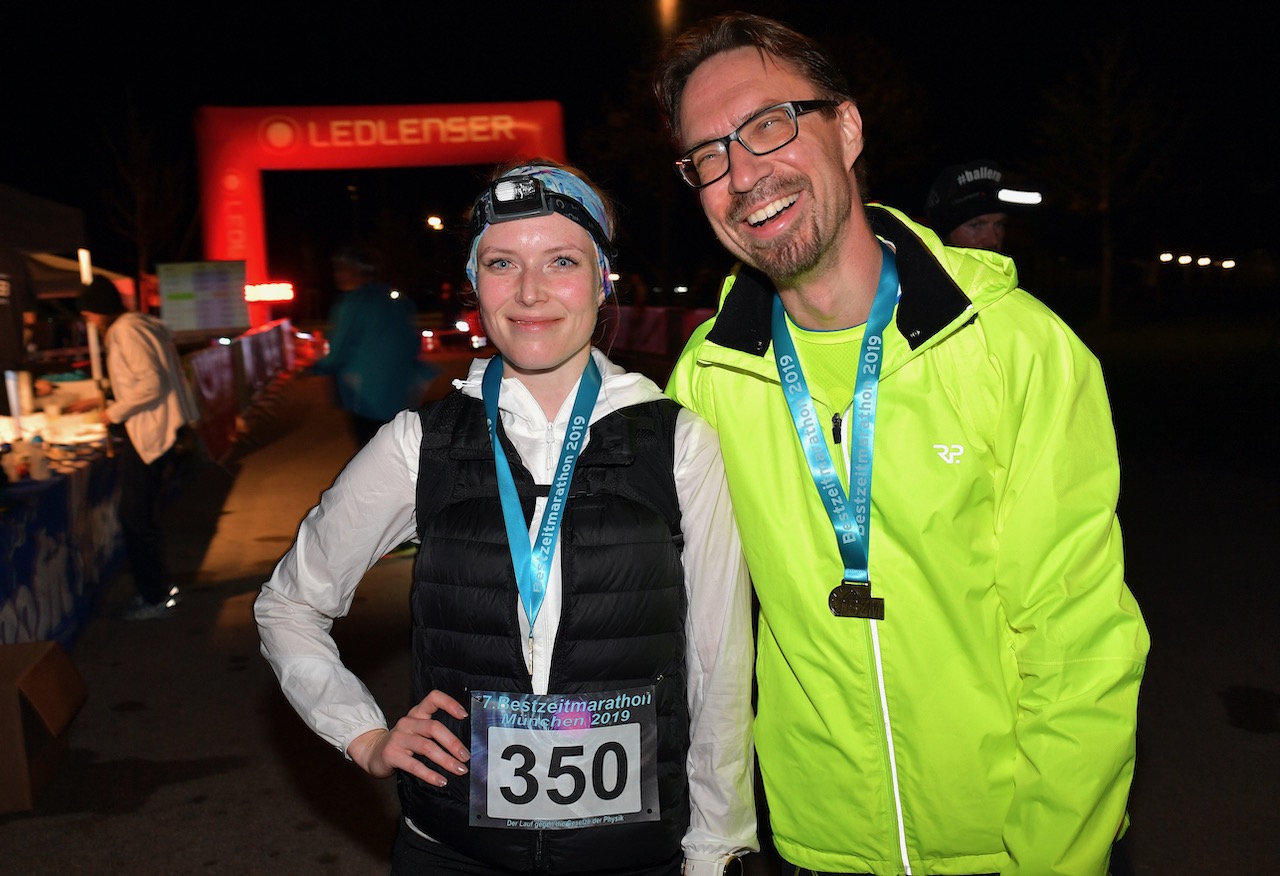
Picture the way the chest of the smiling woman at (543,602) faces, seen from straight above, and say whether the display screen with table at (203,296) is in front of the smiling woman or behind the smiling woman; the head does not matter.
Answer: behind

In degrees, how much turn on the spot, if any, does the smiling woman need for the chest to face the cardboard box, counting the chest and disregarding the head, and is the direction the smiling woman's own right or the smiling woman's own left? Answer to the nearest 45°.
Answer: approximately 135° to the smiling woman's own right

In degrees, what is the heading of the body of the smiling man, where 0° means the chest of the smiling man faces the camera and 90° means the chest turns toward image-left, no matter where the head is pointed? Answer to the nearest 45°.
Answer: approximately 45°

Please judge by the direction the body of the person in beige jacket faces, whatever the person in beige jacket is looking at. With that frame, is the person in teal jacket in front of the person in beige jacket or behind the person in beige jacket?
behind

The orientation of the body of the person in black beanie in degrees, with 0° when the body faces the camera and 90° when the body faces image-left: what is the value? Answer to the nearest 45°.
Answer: approximately 315°

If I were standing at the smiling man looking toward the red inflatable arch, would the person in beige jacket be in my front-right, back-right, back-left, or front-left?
front-left

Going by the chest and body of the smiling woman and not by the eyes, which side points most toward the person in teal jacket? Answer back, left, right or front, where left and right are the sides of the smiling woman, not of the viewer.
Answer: back

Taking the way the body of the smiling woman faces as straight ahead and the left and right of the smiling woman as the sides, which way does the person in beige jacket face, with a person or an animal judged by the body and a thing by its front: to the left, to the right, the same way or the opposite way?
to the right

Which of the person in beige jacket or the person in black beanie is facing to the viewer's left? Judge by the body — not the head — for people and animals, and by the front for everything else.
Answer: the person in beige jacket

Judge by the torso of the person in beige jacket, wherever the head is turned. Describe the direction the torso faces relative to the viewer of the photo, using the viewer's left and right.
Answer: facing to the left of the viewer

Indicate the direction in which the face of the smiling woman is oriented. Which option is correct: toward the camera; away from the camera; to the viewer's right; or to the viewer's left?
toward the camera

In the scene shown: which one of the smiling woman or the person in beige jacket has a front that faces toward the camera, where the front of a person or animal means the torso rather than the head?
the smiling woman

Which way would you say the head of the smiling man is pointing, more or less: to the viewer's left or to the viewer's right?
to the viewer's left

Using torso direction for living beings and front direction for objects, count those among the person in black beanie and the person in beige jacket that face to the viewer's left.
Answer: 1

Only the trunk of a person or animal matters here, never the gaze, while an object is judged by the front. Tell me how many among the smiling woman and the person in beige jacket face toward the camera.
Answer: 1

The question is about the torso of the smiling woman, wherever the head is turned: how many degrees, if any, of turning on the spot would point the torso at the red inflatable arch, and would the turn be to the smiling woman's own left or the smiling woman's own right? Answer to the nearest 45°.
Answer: approximately 180°

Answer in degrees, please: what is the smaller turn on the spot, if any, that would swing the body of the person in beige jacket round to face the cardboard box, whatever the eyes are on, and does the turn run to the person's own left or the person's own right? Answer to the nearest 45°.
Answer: approximately 90° to the person's own left

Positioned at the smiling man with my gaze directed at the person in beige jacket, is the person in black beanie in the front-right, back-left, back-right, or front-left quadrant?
front-right
